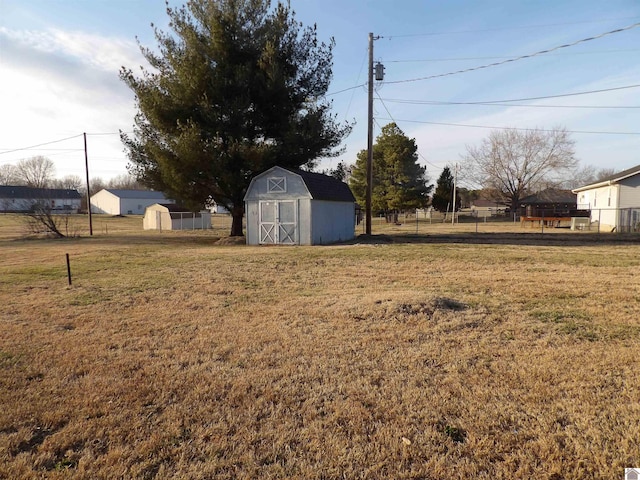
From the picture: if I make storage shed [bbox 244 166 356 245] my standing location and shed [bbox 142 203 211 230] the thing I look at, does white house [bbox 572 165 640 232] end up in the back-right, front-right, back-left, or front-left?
front-right

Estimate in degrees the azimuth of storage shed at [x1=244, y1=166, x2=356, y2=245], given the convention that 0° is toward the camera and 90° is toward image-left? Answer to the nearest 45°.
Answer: approximately 45°

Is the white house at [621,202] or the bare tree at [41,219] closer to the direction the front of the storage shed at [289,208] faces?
the bare tree

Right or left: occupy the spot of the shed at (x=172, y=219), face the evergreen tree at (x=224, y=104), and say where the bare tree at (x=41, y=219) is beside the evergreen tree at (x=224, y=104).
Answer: right

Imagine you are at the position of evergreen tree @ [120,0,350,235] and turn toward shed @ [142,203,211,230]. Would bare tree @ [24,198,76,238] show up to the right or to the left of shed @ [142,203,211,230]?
left

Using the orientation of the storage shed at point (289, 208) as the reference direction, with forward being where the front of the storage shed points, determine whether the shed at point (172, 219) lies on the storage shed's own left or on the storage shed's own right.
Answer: on the storage shed's own right

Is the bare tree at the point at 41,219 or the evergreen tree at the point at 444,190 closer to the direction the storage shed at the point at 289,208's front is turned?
the bare tree

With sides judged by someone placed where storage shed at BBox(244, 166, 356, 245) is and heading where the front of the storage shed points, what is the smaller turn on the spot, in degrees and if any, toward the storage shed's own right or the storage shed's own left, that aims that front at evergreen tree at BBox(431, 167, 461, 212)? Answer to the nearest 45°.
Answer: approximately 180°

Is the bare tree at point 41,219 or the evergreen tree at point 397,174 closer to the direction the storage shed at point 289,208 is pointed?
the bare tree

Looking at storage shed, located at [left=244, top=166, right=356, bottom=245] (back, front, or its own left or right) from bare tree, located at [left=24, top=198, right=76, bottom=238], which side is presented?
right

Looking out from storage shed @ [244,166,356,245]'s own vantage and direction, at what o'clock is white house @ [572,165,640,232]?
The white house is roughly at 7 o'clock from the storage shed.
